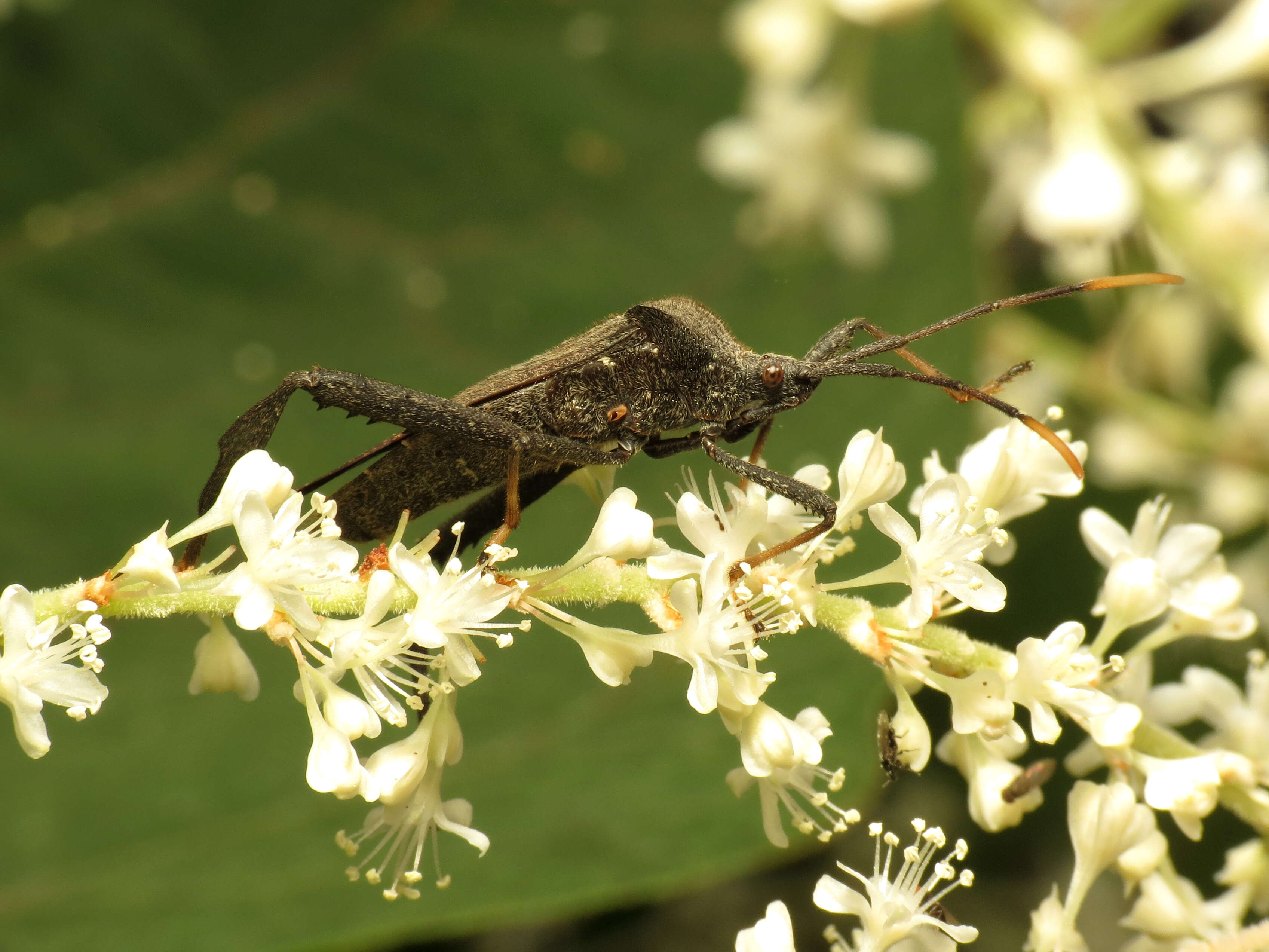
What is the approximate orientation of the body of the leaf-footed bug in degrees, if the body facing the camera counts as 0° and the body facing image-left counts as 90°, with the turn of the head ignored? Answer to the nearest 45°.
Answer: approximately 270°

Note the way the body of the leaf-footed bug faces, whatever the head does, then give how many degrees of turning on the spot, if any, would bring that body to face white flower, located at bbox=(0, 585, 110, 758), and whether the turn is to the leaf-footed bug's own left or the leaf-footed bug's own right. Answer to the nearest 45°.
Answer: approximately 135° to the leaf-footed bug's own right

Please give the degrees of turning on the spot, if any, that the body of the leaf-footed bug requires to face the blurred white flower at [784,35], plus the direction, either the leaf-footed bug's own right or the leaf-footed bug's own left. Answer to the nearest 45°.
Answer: approximately 45° to the leaf-footed bug's own left

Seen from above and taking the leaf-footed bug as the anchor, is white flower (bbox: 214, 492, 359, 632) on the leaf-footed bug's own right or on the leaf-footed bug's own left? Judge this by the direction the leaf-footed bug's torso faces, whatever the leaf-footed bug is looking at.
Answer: on the leaf-footed bug's own right
